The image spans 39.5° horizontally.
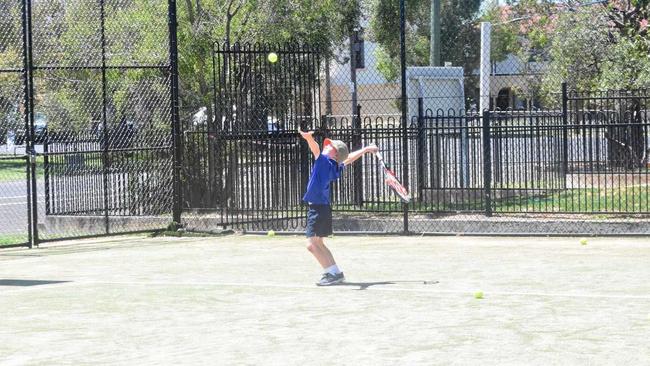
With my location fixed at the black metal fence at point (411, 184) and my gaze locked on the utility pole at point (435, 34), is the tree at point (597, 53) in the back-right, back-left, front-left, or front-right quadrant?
front-right

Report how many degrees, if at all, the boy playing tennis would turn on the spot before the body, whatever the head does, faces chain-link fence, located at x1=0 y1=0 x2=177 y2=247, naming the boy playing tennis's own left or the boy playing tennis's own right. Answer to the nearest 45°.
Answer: approximately 45° to the boy playing tennis's own right

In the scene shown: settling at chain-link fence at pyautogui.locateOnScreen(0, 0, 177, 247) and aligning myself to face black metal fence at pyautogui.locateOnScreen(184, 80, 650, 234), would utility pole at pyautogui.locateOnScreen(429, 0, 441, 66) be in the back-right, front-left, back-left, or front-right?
front-left

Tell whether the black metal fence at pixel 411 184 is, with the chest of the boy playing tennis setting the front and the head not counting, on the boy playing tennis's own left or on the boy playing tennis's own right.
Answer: on the boy playing tennis's own right

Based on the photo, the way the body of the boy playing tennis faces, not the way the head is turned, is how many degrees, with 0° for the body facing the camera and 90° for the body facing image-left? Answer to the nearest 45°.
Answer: approximately 90°

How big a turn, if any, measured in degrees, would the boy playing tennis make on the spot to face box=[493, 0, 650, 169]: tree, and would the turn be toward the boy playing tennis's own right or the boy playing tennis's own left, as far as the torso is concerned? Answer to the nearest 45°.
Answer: approximately 135° to the boy playing tennis's own right

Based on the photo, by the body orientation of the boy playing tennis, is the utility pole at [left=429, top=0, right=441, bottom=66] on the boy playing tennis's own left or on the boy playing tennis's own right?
on the boy playing tennis's own right

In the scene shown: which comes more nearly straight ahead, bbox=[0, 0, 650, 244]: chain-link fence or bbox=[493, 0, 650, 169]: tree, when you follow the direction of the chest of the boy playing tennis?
the chain-link fence

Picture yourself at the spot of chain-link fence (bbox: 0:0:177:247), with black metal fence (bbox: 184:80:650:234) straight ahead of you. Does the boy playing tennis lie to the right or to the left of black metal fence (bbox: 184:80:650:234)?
right
